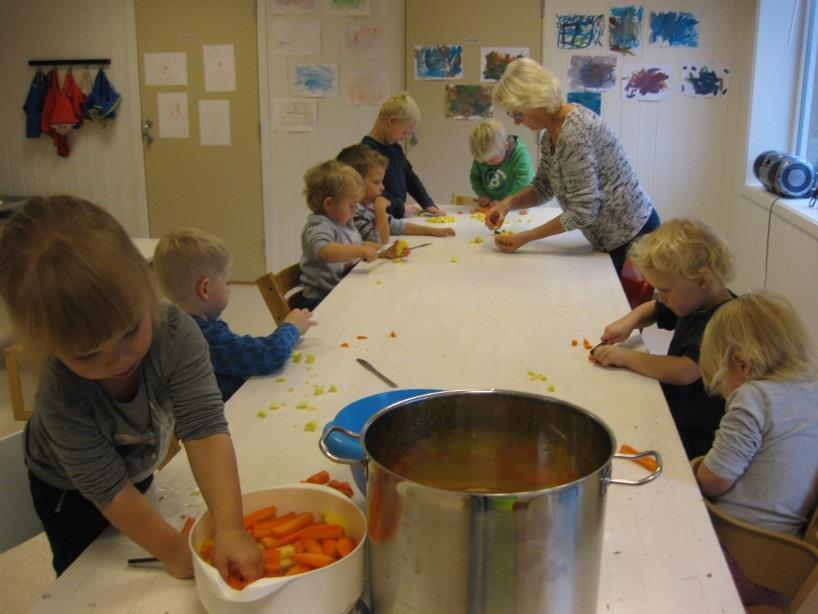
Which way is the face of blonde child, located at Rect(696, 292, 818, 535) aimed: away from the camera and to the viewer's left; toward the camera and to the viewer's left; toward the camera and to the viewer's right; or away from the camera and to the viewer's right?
away from the camera and to the viewer's left

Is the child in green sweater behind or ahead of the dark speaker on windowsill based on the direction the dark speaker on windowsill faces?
ahead

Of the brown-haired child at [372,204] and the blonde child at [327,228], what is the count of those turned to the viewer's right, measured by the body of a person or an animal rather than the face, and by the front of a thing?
2

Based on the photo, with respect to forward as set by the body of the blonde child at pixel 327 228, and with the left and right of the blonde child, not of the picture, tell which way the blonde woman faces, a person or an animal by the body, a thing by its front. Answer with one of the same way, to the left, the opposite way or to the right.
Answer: the opposite way

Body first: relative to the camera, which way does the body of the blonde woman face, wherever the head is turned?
to the viewer's left

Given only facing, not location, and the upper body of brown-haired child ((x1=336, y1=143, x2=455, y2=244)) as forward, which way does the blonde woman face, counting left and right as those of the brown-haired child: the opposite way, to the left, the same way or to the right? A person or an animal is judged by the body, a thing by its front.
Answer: the opposite way

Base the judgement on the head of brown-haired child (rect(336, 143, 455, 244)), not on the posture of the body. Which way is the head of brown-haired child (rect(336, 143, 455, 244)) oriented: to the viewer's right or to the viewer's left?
to the viewer's right

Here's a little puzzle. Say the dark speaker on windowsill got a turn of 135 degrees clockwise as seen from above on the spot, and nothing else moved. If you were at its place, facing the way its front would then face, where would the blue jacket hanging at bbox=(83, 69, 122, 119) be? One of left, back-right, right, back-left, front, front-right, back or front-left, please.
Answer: left

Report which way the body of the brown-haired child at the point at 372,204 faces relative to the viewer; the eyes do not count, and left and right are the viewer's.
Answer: facing to the right of the viewer

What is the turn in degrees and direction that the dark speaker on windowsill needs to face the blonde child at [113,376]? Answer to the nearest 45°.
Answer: approximately 45° to its left

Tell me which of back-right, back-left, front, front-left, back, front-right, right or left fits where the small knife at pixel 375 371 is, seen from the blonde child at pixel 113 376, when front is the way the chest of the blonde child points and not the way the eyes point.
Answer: left

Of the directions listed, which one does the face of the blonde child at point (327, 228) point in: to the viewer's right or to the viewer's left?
to the viewer's right

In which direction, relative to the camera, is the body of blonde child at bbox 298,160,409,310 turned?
to the viewer's right

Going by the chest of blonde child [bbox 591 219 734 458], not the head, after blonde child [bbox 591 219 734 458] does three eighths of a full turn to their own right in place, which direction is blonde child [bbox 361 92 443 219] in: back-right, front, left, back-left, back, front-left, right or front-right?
left

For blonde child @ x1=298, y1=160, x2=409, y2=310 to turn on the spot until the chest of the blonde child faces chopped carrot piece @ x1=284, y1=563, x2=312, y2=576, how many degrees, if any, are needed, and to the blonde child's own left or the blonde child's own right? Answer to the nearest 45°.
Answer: approximately 90° to the blonde child's own right

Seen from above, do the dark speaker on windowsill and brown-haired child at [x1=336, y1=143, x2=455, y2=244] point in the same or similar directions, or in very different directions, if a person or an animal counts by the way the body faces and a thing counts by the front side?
very different directions

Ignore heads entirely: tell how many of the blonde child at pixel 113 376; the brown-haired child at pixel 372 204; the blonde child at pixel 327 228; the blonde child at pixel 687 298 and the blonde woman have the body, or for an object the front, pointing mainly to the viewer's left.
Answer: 2

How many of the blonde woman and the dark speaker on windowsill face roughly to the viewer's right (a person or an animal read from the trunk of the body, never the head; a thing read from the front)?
0
